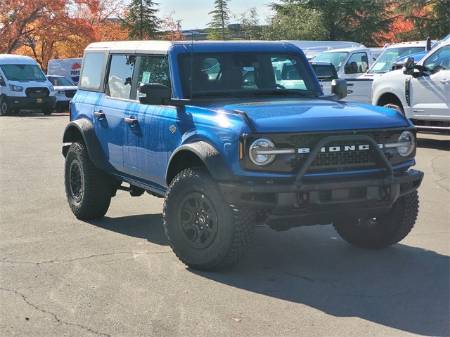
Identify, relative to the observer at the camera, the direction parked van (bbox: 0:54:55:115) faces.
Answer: facing the viewer and to the right of the viewer

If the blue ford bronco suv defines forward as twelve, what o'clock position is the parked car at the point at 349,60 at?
The parked car is roughly at 8 o'clock from the blue ford bronco suv.

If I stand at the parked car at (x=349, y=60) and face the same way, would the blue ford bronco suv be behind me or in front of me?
in front

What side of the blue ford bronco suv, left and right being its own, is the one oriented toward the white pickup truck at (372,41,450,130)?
left

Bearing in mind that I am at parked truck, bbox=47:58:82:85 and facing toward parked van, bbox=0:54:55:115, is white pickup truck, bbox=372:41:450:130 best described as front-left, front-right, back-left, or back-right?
front-left

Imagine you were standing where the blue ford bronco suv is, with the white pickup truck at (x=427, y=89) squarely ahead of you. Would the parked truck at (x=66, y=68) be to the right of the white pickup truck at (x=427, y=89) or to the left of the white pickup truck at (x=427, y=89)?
left

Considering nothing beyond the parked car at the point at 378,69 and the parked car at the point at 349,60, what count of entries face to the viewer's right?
0

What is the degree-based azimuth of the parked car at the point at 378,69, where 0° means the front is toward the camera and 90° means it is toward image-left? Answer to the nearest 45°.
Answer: approximately 45°

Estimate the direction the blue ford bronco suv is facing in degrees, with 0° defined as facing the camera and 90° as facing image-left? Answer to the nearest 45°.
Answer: approximately 315°

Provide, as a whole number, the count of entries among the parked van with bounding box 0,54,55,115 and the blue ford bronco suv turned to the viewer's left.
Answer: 0

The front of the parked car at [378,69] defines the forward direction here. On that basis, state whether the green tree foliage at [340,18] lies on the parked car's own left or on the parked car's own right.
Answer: on the parked car's own right

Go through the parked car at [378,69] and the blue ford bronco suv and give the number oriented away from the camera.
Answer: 0

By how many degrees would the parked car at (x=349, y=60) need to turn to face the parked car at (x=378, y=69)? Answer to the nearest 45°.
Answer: approximately 45° to its left

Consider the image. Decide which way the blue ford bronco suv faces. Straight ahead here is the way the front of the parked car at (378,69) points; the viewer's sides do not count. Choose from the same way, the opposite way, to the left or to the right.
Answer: to the left
